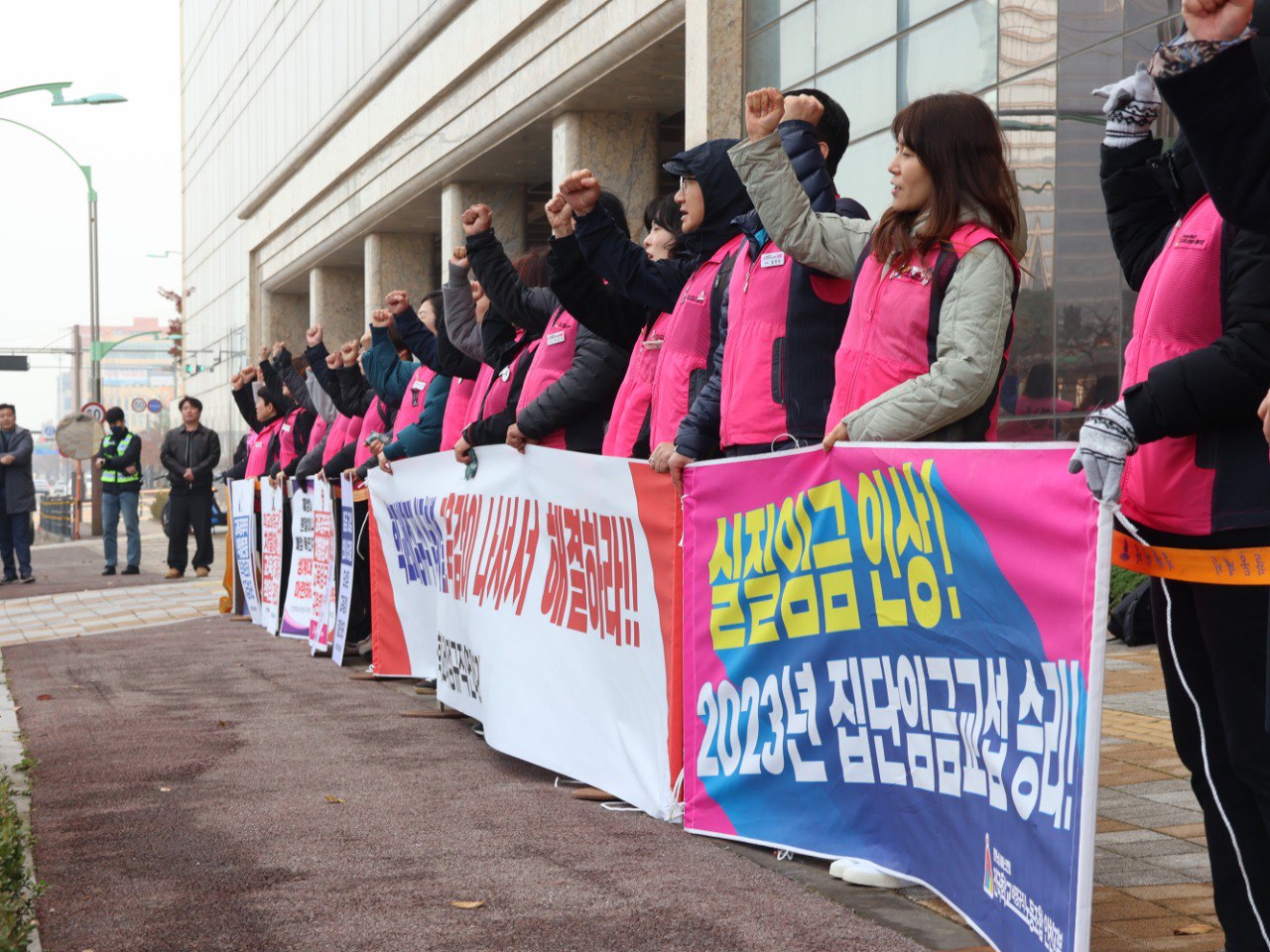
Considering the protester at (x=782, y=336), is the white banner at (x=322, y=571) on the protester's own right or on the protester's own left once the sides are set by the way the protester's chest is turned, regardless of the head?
on the protester's own right

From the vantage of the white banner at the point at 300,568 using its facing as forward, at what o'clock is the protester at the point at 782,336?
The protester is roughly at 10 o'clock from the white banner.

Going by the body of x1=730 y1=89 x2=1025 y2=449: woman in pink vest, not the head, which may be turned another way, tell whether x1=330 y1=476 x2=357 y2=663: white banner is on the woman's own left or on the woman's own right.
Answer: on the woman's own right

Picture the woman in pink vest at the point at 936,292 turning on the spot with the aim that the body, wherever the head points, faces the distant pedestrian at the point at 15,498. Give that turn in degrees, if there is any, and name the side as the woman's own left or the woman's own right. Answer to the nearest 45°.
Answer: approximately 90° to the woman's own right

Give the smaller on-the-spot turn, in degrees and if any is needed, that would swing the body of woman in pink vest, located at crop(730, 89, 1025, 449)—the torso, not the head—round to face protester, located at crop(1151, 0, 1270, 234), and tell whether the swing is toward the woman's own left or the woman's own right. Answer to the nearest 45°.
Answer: approximately 45° to the woman's own left

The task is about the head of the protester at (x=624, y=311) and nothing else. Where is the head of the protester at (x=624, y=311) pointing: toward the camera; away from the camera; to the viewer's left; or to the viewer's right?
to the viewer's left

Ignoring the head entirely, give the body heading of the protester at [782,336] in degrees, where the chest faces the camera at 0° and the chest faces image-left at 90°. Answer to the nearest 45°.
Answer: approximately 45°
